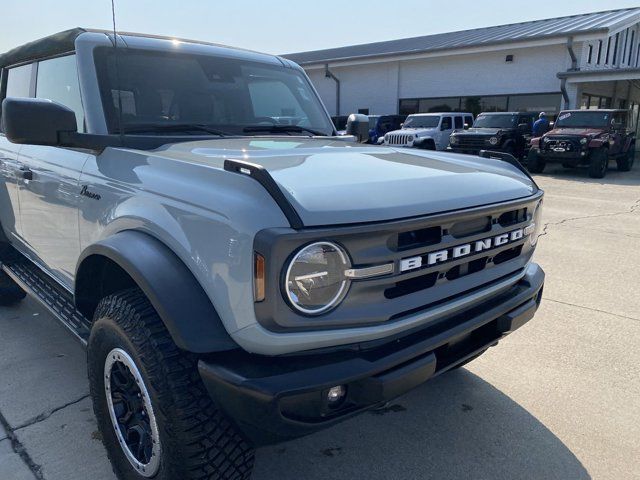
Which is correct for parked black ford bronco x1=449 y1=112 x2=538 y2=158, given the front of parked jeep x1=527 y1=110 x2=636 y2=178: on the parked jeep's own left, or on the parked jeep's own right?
on the parked jeep's own right

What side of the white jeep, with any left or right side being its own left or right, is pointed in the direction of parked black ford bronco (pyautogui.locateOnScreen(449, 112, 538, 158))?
left

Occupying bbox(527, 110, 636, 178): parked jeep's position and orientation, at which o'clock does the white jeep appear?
The white jeep is roughly at 2 o'clock from the parked jeep.

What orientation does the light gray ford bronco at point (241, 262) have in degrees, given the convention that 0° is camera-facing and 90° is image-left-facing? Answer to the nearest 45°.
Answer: approximately 315°
